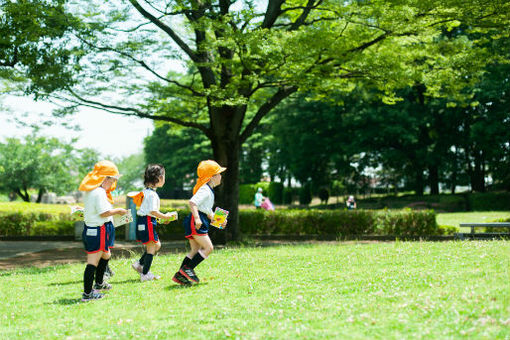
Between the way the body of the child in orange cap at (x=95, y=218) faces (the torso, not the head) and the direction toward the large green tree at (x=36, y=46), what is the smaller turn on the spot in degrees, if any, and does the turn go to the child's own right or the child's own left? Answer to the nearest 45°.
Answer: approximately 90° to the child's own left

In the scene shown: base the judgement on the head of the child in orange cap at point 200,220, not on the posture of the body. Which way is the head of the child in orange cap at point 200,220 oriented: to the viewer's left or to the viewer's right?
to the viewer's right

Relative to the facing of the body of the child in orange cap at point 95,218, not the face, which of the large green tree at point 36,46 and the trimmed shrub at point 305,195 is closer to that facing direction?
the trimmed shrub

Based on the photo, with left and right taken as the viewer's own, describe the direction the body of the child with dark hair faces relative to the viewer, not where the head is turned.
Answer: facing to the right of the viewer

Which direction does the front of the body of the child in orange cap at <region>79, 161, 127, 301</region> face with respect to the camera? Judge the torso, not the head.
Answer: to the viewer's right

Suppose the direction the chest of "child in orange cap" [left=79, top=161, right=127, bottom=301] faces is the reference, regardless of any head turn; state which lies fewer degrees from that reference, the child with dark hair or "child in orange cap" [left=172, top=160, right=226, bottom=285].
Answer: the child in orange cap

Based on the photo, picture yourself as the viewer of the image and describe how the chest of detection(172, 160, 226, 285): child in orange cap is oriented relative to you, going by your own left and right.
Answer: facing to the right of the viewer

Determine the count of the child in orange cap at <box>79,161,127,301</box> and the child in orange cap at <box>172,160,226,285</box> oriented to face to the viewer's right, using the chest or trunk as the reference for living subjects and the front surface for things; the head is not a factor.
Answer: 2

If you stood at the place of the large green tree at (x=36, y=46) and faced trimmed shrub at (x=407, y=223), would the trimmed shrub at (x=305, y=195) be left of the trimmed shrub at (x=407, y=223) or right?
left

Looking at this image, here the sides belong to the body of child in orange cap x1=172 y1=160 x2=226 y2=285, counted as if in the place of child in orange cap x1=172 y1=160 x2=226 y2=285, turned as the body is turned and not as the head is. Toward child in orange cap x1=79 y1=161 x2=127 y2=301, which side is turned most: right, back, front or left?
back
